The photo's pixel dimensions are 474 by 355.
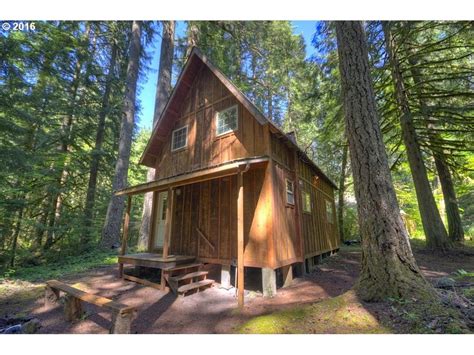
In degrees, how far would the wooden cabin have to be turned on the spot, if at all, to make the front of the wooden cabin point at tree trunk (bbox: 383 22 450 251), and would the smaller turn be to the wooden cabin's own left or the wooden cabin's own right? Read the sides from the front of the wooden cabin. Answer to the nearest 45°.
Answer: approximately 135° to the wooden cabin's own left

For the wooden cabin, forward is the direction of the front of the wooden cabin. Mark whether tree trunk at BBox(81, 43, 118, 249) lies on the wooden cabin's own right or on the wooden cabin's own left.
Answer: on the wooden cabin's own right

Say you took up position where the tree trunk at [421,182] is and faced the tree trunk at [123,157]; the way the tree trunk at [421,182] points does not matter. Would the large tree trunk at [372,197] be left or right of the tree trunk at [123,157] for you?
left

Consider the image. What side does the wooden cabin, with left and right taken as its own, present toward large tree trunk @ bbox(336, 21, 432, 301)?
left

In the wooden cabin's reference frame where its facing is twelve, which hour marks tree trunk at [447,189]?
The tree trunk is roughly at 7 o'clock from the wooden cabin.

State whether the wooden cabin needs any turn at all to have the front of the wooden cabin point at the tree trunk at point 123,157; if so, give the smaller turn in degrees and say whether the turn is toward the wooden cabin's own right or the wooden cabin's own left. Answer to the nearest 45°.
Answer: approximately 90° to the wooden cabin's own right

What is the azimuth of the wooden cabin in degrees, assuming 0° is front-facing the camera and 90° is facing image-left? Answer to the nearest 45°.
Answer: approximately 45°

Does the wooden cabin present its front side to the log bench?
yes
